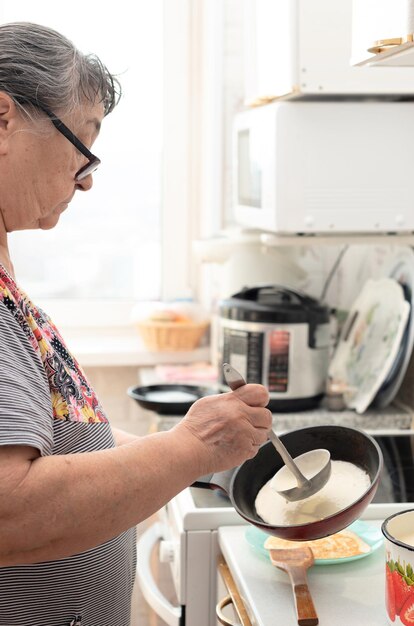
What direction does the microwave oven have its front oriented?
to the viewer's left

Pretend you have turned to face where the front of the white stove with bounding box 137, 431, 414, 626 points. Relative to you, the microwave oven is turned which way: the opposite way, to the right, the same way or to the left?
the same way

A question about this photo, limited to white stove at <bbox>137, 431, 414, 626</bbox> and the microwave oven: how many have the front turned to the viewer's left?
2

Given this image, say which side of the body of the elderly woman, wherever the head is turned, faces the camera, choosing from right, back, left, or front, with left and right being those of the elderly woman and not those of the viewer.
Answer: right

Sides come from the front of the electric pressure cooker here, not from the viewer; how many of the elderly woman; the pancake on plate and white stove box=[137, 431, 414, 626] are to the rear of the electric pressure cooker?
0

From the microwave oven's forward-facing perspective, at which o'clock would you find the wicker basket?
The wicker basket is roughly at 2 o'clock from the microwave oven.

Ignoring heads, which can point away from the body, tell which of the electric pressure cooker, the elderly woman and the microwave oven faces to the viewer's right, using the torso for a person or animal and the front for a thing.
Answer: the elderly woman

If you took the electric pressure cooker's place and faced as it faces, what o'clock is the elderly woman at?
The elderly woman is roughly at 11 o'clock from the electric pressure cooker.

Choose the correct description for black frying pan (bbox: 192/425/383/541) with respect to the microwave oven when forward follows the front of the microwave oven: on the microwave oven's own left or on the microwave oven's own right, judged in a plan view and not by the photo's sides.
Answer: on the microwave oven's own left

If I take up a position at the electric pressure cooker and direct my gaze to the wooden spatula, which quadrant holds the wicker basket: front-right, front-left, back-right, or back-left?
back-right

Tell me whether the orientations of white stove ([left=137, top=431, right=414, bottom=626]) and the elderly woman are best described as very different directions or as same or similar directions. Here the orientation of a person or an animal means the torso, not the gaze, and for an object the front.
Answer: very different directions

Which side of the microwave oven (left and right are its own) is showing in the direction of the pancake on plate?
left

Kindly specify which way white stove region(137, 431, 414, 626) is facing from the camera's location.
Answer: facing to the left of the viewer

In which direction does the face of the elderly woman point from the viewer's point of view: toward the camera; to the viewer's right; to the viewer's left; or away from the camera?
to the viewer's right
